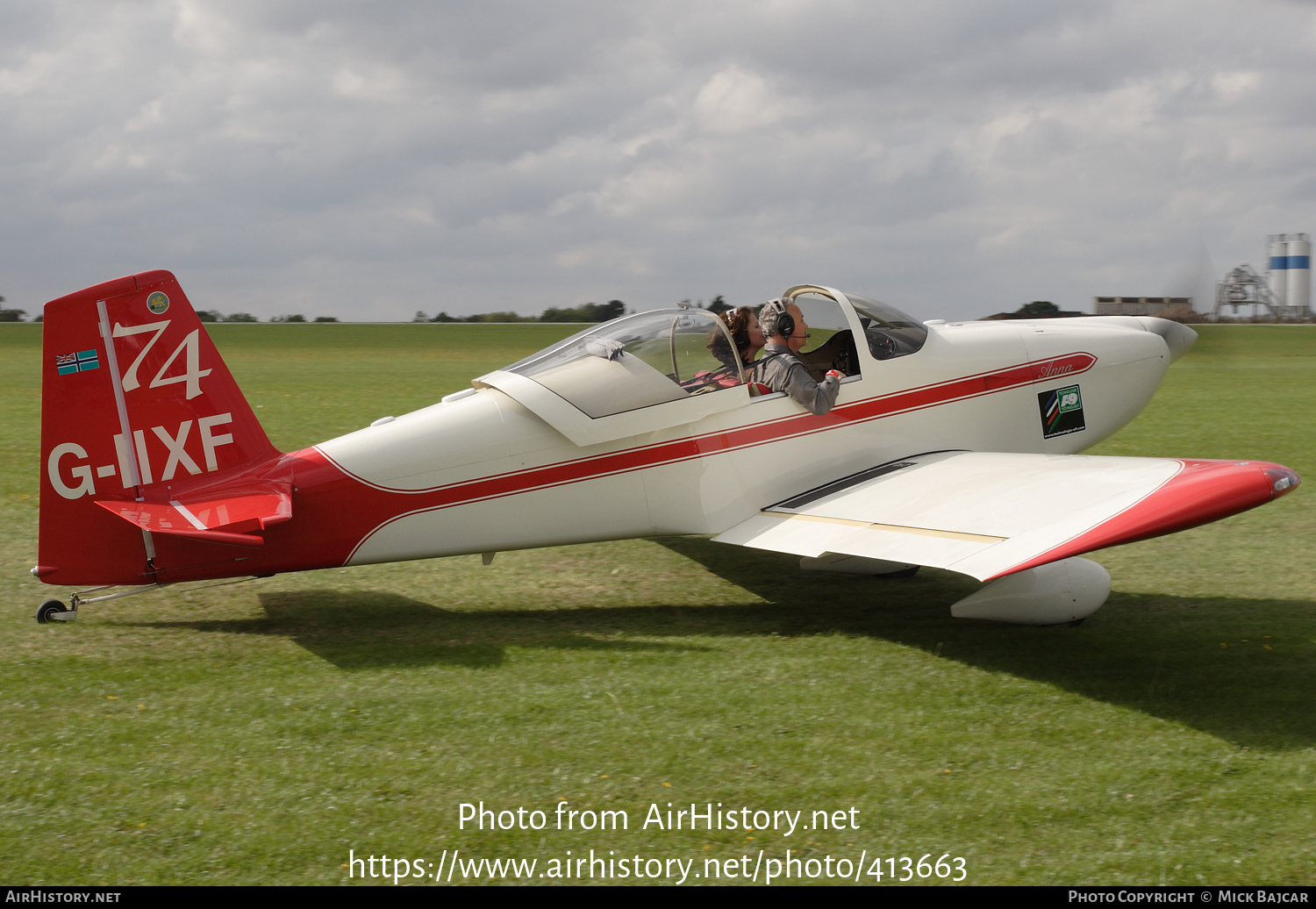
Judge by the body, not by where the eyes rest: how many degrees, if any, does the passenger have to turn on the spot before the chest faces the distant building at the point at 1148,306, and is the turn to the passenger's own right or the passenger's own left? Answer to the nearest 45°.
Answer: approximately 45° to the passenger's own left

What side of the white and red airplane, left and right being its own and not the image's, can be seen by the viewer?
right

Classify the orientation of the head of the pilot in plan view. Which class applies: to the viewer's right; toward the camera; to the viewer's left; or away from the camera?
to the viewer's right

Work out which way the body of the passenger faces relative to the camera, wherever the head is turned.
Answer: to the viewer's right
